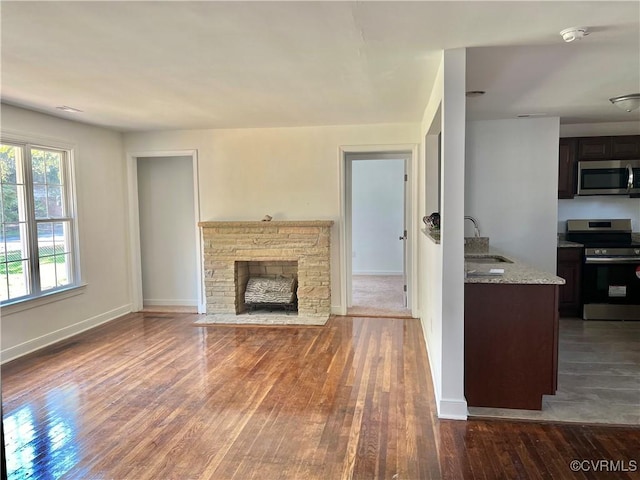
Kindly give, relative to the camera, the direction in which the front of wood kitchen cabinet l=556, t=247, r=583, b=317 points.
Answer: facing the viewer

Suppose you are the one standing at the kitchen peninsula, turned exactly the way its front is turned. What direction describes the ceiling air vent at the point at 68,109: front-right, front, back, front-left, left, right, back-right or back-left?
back

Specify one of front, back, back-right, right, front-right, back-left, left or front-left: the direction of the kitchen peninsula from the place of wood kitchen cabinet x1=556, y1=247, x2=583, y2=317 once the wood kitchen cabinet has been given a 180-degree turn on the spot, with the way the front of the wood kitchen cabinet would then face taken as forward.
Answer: back

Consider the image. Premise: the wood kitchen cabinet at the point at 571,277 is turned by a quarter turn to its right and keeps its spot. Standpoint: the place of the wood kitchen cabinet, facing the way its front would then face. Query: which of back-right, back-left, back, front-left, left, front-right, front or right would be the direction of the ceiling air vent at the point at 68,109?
front-left

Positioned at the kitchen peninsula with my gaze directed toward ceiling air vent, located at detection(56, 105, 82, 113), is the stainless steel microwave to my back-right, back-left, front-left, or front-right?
back-right

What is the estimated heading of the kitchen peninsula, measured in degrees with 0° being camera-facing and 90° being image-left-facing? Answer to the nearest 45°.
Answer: approximately 270°

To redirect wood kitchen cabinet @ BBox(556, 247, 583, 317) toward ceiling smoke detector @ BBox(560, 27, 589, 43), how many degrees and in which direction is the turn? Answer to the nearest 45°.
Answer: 0° — it already faces it
